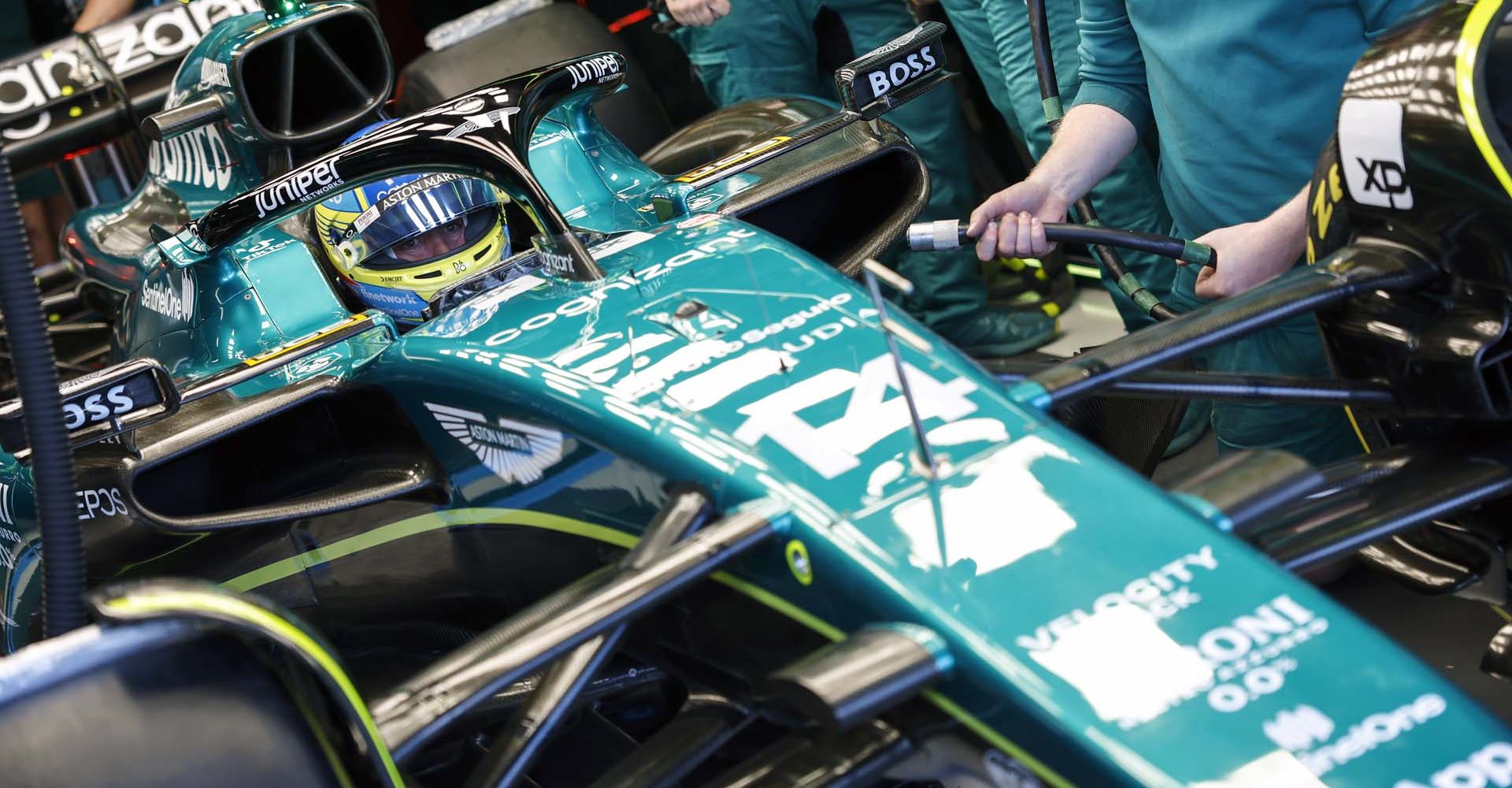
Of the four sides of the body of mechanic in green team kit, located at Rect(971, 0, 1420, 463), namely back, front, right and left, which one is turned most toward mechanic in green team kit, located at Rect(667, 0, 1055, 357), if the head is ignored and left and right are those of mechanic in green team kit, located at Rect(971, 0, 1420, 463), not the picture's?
right

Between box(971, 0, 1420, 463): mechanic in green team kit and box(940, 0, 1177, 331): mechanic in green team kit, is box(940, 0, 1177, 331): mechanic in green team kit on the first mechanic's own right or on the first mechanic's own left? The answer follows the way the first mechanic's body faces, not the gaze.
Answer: on the first mechanic's own right

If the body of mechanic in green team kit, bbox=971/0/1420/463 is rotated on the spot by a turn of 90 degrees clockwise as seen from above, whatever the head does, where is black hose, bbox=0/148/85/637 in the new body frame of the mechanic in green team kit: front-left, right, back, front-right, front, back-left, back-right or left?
left
